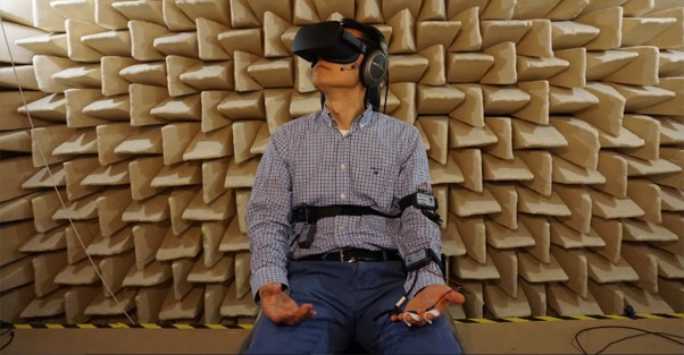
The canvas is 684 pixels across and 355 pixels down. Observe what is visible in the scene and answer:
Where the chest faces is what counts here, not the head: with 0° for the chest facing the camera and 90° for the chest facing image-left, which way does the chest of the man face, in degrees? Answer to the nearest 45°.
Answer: approximately 0°

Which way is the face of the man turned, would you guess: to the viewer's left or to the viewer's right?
to the viewer's left

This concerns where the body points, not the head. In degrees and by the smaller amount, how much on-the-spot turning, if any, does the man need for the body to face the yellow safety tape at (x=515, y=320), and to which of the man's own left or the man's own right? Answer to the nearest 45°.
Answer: approximately 135° to the man's own left

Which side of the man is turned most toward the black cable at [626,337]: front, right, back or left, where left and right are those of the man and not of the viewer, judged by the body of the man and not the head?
left

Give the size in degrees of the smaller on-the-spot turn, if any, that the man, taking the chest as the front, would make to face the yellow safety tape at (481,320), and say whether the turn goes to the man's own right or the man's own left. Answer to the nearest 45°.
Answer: approximately 135° to the man's own left

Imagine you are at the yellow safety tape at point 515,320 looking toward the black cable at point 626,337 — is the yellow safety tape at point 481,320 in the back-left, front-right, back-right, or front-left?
back-right
